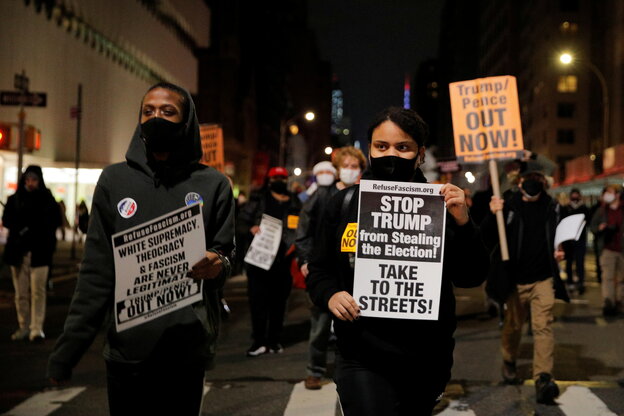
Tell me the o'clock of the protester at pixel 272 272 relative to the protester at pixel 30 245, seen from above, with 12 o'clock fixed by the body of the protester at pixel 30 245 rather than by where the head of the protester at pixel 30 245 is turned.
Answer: the protester at pixel 272 272 is roughly at 10 o'clock from the protester at pixel 30 245.

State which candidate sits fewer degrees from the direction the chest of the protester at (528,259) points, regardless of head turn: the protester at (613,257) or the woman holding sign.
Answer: the woman holding sign

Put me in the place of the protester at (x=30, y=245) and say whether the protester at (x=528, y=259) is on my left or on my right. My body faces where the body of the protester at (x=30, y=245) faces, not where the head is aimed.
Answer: on my left

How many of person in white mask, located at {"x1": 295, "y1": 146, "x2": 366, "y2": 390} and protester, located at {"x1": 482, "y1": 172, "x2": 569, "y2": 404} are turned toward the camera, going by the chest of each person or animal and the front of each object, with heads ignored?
2

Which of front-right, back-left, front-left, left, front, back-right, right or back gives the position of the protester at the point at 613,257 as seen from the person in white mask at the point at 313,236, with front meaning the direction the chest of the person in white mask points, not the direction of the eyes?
back-left

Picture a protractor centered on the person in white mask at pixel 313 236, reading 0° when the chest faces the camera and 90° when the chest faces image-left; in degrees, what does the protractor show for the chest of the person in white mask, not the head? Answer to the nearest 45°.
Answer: approximately 0°

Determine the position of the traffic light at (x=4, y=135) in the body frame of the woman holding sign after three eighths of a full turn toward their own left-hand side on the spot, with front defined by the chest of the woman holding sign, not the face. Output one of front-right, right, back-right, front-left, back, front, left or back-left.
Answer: left

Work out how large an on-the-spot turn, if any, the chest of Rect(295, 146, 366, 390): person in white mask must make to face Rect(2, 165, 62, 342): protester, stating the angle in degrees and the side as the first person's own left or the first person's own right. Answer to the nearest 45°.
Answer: approximately 135° to the first person's own right
